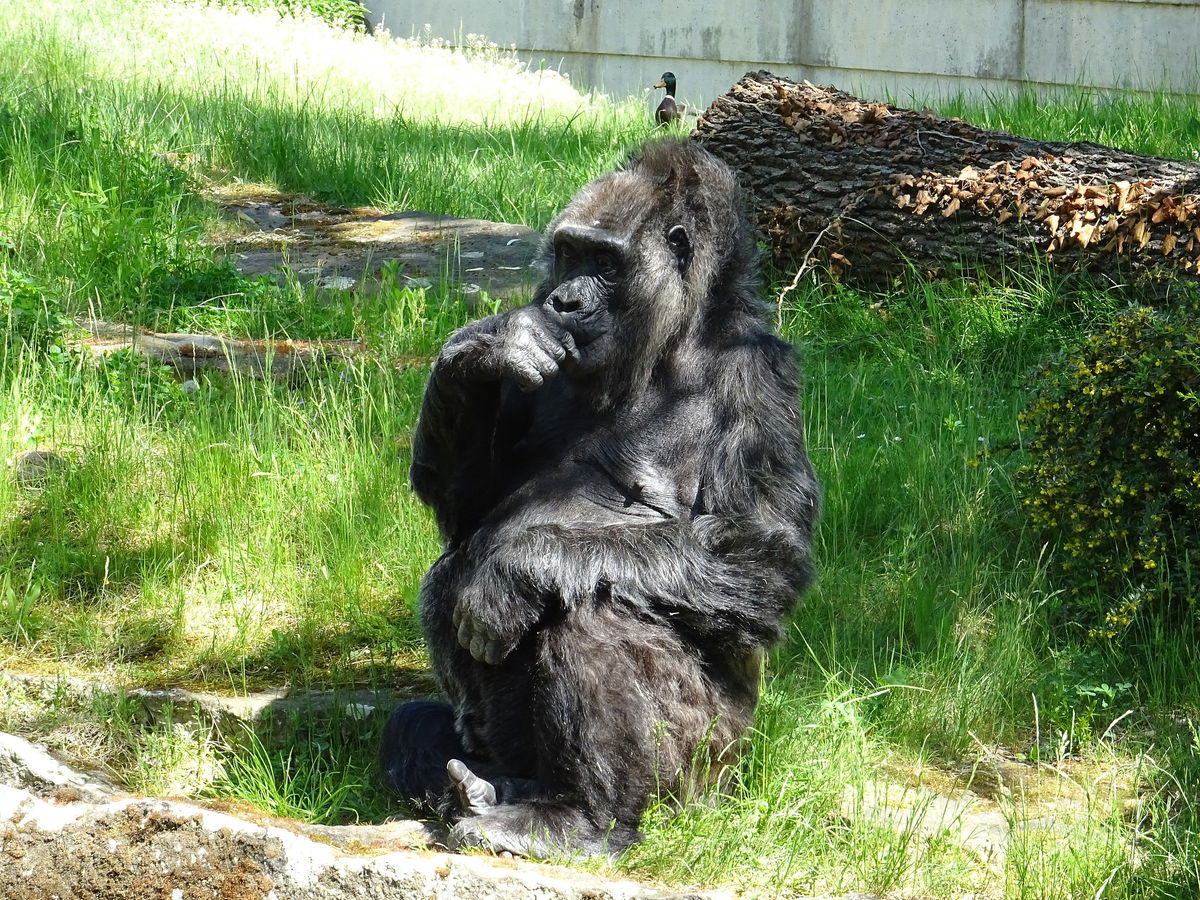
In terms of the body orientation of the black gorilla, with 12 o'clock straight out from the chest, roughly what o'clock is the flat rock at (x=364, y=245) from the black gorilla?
The flat rock is roughly at 4 o'clock from the black gorilla.

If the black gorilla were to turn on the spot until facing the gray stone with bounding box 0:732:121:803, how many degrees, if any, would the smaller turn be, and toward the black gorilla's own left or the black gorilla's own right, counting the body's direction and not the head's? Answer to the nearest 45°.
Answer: approximately 45° to the black gorilla's own right

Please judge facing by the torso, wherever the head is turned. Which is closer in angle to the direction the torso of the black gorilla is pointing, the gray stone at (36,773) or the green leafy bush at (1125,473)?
the gray stone

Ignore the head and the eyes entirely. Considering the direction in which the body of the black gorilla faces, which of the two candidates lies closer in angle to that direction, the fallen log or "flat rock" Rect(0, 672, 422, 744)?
the flat rock

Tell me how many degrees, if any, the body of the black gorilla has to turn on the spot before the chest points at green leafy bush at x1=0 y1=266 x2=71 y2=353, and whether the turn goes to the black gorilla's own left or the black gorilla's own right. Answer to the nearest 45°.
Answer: approximately 90° to the black gorilla's own right

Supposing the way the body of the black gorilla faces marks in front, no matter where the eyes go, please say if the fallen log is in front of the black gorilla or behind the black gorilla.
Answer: behind

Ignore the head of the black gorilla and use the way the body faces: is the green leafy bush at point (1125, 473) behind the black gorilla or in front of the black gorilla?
behind

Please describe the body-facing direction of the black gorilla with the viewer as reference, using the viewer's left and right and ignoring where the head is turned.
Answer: facing the viewer and to the left of the viewer

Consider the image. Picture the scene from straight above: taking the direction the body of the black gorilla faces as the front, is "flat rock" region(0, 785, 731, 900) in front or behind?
in front

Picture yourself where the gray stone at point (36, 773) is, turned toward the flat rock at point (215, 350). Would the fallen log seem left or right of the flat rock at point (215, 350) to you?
right
